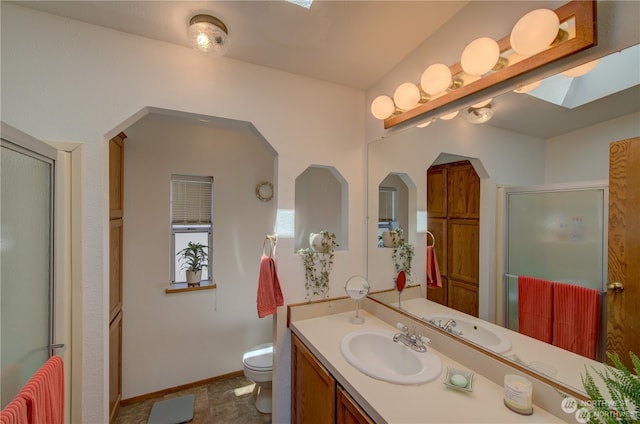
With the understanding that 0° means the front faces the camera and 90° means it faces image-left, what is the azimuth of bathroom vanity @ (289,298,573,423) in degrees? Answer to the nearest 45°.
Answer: approximately 45°

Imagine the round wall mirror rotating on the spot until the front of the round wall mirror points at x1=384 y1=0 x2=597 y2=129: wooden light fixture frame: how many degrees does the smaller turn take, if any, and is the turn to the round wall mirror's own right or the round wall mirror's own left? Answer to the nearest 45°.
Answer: approximately 45° to the round wall mirror's own left

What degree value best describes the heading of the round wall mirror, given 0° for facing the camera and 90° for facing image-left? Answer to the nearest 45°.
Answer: approximately 0°

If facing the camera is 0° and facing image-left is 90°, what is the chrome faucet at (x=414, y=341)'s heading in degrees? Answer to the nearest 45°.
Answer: approximately 45°

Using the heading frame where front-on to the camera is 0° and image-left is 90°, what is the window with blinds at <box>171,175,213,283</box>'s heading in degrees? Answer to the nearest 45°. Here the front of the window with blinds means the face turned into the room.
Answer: approximately 0°

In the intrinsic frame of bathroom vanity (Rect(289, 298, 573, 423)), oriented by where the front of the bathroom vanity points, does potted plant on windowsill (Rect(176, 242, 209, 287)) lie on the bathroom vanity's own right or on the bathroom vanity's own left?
on the bathroom vanity's own right

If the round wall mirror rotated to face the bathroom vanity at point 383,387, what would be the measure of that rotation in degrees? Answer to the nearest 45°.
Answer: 0° — it already faces it

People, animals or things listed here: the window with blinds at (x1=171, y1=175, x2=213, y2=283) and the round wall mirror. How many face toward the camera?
2

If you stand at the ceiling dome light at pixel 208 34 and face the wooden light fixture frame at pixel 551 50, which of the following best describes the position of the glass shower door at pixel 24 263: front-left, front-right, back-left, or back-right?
back-right

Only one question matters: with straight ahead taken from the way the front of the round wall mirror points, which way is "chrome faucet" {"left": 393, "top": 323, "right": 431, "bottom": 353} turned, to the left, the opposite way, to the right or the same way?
to the right
